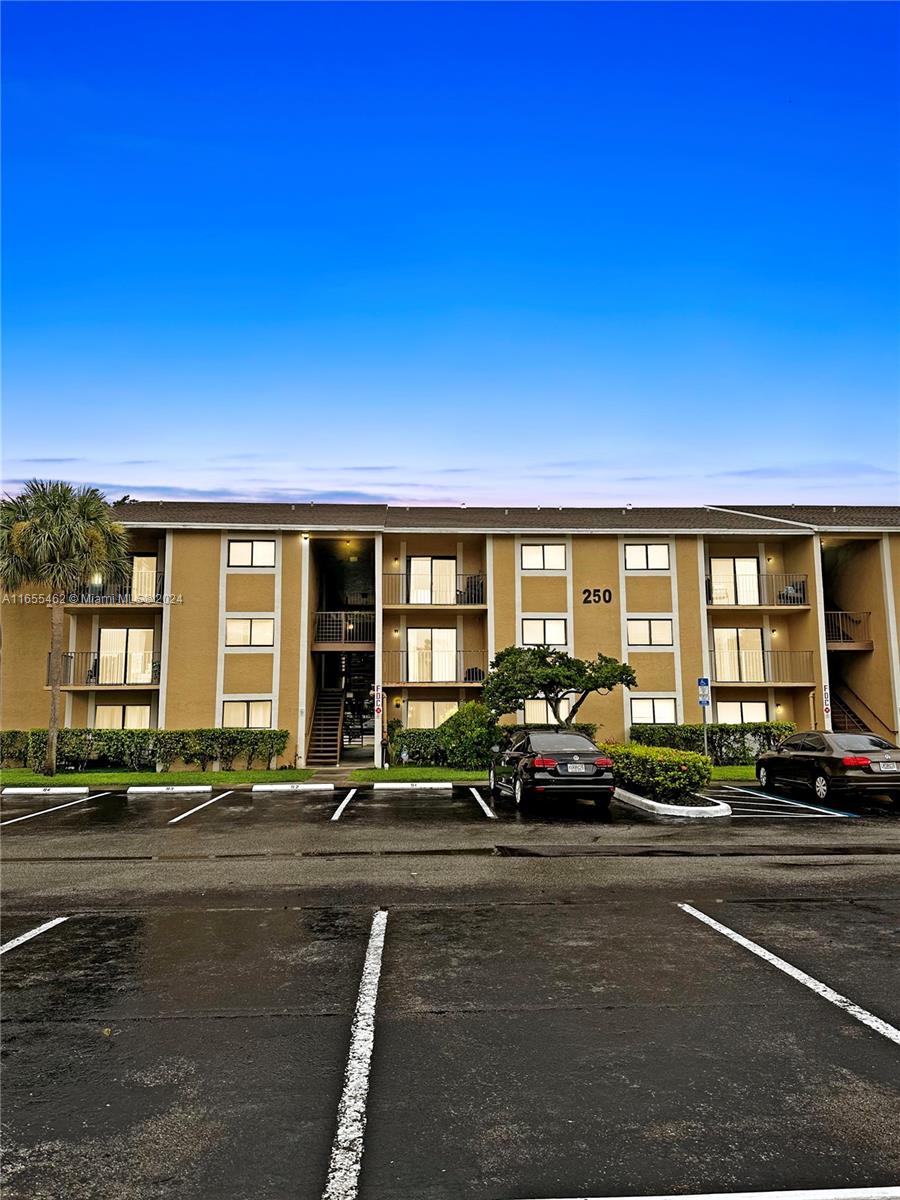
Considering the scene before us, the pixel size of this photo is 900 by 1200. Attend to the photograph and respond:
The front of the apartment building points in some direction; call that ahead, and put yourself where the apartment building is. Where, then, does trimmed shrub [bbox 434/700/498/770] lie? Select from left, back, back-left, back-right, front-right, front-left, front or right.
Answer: front

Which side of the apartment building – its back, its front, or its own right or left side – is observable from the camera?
front

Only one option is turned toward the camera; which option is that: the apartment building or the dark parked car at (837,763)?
the apartment building

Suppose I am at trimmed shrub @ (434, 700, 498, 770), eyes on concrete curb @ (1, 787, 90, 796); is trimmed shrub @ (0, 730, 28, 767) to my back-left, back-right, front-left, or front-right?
front-right

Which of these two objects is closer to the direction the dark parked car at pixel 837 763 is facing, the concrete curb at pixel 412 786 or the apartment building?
the apartment building

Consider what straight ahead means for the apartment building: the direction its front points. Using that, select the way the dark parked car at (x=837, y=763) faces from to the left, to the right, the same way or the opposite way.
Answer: the opposite way

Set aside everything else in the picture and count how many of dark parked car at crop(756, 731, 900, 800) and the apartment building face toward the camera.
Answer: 1

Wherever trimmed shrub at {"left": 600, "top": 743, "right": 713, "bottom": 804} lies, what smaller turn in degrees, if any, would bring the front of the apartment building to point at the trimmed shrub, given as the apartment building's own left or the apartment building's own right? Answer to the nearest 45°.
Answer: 0° — it already faces it

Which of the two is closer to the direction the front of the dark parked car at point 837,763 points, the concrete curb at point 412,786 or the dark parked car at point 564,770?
the concrete curb

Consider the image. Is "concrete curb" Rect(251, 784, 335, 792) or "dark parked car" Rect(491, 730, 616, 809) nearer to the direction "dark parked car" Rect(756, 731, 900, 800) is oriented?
the concrete curb

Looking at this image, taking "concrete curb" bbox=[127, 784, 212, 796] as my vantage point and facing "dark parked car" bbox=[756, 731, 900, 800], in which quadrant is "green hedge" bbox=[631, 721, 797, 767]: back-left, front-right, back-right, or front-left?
front-left

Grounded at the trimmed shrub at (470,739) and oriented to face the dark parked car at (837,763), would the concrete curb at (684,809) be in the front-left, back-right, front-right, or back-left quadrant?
front-right

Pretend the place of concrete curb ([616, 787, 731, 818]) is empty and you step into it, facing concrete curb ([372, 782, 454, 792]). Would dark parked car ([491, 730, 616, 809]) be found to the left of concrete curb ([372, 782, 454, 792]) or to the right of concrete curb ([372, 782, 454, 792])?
left

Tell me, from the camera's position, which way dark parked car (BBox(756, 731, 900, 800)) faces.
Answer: facing away from the viewer and to the left of the viewer

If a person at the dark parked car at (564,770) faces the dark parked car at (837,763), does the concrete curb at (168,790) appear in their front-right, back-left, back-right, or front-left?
back-left
